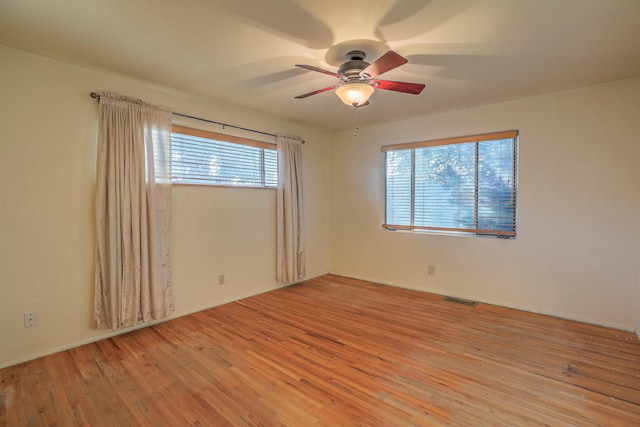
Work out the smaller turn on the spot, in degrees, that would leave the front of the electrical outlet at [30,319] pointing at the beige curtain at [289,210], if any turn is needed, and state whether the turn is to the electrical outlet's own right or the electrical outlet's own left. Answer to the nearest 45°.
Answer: approximately 90° to the electrical outlet's own left

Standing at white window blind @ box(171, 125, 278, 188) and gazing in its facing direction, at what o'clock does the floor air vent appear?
The floor air vent is roughly at 11 o'clock from the white window blind.

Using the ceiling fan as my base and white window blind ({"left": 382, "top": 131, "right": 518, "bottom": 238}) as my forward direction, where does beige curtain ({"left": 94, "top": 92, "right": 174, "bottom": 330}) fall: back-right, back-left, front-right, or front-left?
back-left

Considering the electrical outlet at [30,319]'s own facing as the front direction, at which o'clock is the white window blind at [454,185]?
The white window blind is roughly at 10 o'clock from the electrical outlet.

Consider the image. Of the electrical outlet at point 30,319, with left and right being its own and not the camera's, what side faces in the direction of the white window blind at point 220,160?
left

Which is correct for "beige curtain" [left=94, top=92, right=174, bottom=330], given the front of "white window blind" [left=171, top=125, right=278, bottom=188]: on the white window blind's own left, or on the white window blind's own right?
on the white window blind's own right

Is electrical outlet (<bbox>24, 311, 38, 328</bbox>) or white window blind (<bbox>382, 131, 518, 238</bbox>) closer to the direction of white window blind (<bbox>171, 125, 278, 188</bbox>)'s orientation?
the white window blind

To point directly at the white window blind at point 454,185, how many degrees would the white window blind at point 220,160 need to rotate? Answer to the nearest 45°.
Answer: approximately 45° to its left
